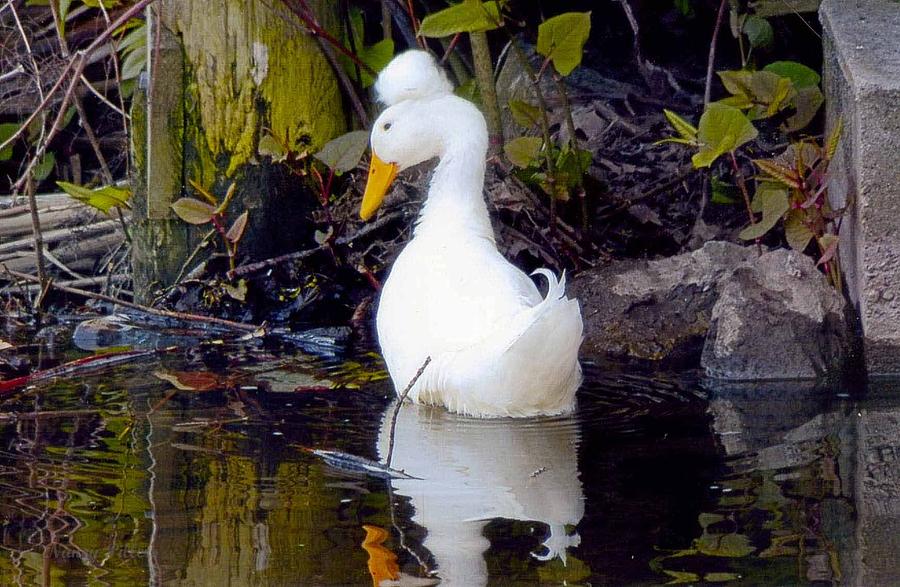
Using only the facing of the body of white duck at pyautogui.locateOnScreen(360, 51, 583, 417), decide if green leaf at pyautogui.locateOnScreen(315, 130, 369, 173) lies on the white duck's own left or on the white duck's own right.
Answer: on the white duck's own right

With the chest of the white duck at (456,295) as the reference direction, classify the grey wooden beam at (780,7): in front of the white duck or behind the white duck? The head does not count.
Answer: behind

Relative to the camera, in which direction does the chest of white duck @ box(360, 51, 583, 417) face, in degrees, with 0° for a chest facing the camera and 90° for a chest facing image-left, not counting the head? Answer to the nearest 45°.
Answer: approximately 45°

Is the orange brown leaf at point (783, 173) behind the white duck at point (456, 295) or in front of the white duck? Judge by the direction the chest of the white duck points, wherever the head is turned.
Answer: behind

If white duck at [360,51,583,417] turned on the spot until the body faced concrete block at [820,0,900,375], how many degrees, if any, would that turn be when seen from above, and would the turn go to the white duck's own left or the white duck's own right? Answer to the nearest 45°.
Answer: approximately 135° to the white duck's own left

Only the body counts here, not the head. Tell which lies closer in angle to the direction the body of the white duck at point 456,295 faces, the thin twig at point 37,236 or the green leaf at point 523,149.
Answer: the thin twig

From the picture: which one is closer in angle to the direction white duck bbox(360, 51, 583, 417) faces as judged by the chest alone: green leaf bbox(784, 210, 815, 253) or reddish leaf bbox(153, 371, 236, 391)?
the reddish leaf

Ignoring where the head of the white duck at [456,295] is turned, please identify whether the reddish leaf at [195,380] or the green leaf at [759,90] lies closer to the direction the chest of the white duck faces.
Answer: the reddish leaf

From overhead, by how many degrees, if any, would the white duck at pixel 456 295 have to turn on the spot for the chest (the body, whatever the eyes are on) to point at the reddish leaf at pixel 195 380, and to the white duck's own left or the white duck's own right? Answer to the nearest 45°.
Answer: approximately 45° to the white duck's own right

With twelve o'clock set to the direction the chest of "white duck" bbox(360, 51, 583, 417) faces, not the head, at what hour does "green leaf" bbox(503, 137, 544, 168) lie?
The green leaf is roughly at 5 o'clock from the white duck.

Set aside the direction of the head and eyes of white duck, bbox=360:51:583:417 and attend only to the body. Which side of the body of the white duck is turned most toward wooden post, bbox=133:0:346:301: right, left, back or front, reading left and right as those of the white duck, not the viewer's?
front

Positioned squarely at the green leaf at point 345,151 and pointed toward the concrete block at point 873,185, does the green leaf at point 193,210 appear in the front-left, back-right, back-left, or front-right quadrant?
back-right

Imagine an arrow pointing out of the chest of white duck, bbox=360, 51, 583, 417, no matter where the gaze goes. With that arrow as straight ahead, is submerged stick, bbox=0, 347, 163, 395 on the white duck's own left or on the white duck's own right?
on the white duck's own right

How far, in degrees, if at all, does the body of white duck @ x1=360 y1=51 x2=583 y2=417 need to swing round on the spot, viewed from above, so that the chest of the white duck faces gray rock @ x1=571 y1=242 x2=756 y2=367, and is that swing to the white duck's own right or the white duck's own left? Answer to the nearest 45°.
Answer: approximately 180°
